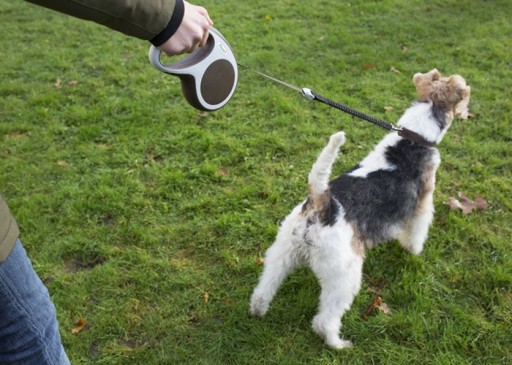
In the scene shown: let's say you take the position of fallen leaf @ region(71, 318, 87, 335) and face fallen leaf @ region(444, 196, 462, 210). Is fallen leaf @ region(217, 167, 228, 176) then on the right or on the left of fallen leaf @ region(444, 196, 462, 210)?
left

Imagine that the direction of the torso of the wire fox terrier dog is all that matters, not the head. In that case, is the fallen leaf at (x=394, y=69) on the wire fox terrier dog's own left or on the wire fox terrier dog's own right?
on the wire fox terrier dog's own left

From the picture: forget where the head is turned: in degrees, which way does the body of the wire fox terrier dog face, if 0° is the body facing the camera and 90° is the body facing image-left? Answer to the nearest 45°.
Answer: approximately 225°

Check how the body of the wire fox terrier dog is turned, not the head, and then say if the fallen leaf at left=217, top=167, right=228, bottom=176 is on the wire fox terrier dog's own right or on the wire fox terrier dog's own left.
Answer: on the wire fox terrier dog's own left

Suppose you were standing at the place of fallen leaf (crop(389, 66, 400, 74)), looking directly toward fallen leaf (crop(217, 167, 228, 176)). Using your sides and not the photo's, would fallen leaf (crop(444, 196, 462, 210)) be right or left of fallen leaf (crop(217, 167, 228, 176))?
left

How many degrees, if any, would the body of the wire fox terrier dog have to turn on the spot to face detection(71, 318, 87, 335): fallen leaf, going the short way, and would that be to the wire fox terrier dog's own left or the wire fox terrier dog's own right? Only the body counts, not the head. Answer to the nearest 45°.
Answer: approximately 180°
